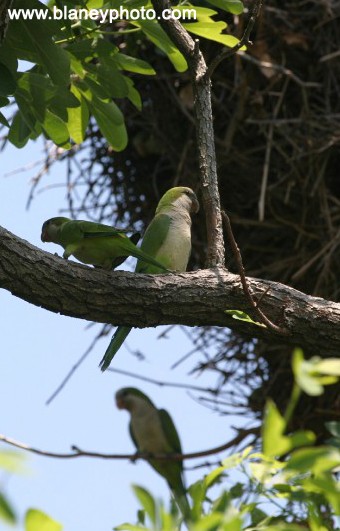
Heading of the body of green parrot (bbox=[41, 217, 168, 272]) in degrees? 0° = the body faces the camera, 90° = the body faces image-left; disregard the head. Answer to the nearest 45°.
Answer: approximately 90°

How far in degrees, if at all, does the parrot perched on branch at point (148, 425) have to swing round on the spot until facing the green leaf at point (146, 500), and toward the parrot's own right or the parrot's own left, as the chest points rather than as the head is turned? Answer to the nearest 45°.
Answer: approximately 45° to the parrot's own left

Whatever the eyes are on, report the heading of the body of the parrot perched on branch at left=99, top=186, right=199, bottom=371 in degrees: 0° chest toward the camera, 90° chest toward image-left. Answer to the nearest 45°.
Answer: approximately 315°

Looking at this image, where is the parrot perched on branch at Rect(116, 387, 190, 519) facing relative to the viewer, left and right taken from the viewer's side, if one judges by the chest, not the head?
facing the viewer and to the left of the viewer

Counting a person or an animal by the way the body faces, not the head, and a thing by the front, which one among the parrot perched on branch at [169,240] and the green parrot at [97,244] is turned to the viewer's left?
the green parrot

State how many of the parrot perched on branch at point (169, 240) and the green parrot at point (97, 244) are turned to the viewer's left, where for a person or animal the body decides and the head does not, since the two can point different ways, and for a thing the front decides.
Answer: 1
